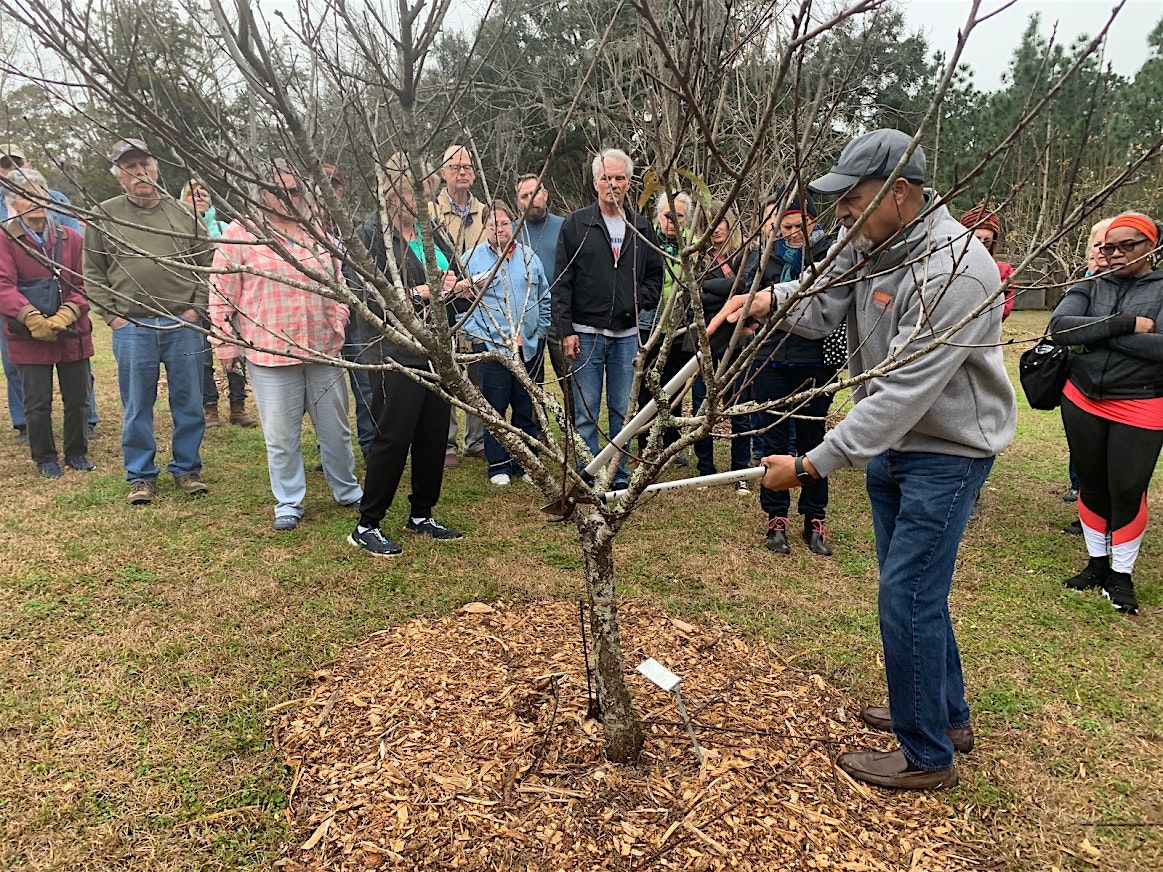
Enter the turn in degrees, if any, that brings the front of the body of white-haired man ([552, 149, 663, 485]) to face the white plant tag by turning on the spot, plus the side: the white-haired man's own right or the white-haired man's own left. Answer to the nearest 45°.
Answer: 0° — they already face it

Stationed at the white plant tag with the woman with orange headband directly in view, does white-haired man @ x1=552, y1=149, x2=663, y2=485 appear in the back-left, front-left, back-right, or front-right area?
front-left

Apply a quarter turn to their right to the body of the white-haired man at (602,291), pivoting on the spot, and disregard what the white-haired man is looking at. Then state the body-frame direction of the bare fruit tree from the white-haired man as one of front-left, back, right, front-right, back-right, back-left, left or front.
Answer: left

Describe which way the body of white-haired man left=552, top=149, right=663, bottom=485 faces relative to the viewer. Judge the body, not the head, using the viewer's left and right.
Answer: facing the viewer

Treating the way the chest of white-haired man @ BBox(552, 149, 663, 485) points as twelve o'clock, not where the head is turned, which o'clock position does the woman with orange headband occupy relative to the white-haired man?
The woman with orange headband is roughly at 10 o'clock from the white-haired man.
